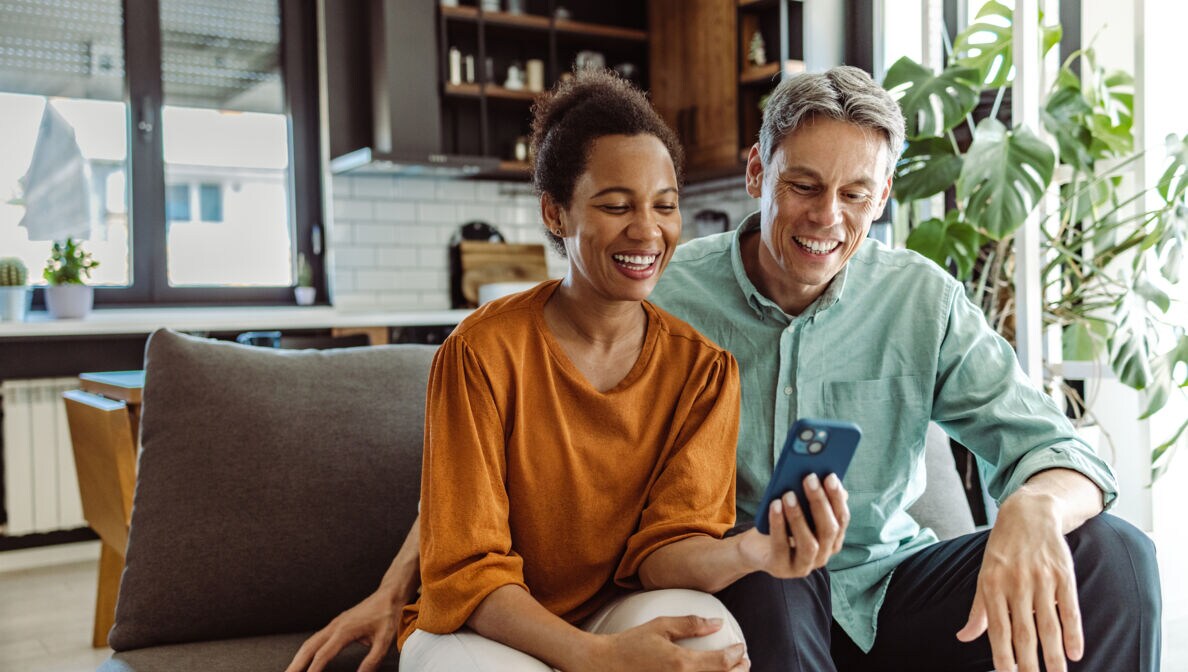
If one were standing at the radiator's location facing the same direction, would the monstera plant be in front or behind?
in front

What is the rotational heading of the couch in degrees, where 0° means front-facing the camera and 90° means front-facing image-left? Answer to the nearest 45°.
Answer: approximately 0°

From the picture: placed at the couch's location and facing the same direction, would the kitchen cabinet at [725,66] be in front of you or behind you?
behind

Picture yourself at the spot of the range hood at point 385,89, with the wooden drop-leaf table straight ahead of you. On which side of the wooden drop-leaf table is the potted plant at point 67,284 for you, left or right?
right

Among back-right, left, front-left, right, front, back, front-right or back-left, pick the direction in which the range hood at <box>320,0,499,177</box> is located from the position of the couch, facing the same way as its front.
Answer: back

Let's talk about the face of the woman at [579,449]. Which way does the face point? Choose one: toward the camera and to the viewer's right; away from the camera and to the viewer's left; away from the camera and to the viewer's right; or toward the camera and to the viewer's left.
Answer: toward the camera and to the viewer's right

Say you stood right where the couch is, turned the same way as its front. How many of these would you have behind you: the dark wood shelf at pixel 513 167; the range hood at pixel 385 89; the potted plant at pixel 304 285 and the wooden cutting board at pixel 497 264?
4

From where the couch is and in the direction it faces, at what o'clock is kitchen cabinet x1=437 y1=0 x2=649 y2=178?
The kitchen cabinet is roughly at 6 o'clock from the couch.

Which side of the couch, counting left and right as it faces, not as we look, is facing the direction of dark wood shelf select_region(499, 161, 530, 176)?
back

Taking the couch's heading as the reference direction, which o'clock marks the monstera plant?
The monstera plant is roughly at 8 o'clock from the couch.

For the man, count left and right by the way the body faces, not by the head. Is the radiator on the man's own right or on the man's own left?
on the man's own right

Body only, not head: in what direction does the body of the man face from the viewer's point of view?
toward the camera
